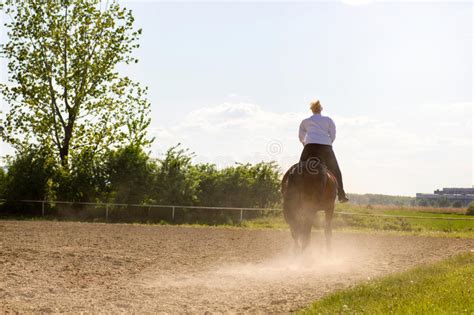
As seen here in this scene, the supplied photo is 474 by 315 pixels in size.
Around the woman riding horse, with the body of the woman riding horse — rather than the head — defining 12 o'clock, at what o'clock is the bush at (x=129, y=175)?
The bush is roughly at 11 o'clock from the woman riding horse.

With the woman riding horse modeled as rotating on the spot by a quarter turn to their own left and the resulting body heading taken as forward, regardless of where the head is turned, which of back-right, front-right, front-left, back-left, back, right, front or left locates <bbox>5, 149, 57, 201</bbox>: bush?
front-right

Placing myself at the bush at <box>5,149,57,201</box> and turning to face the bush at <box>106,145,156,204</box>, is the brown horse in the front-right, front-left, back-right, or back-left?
front-right

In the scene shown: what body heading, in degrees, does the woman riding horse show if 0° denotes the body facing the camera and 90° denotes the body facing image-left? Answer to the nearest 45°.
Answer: approximately 180°
